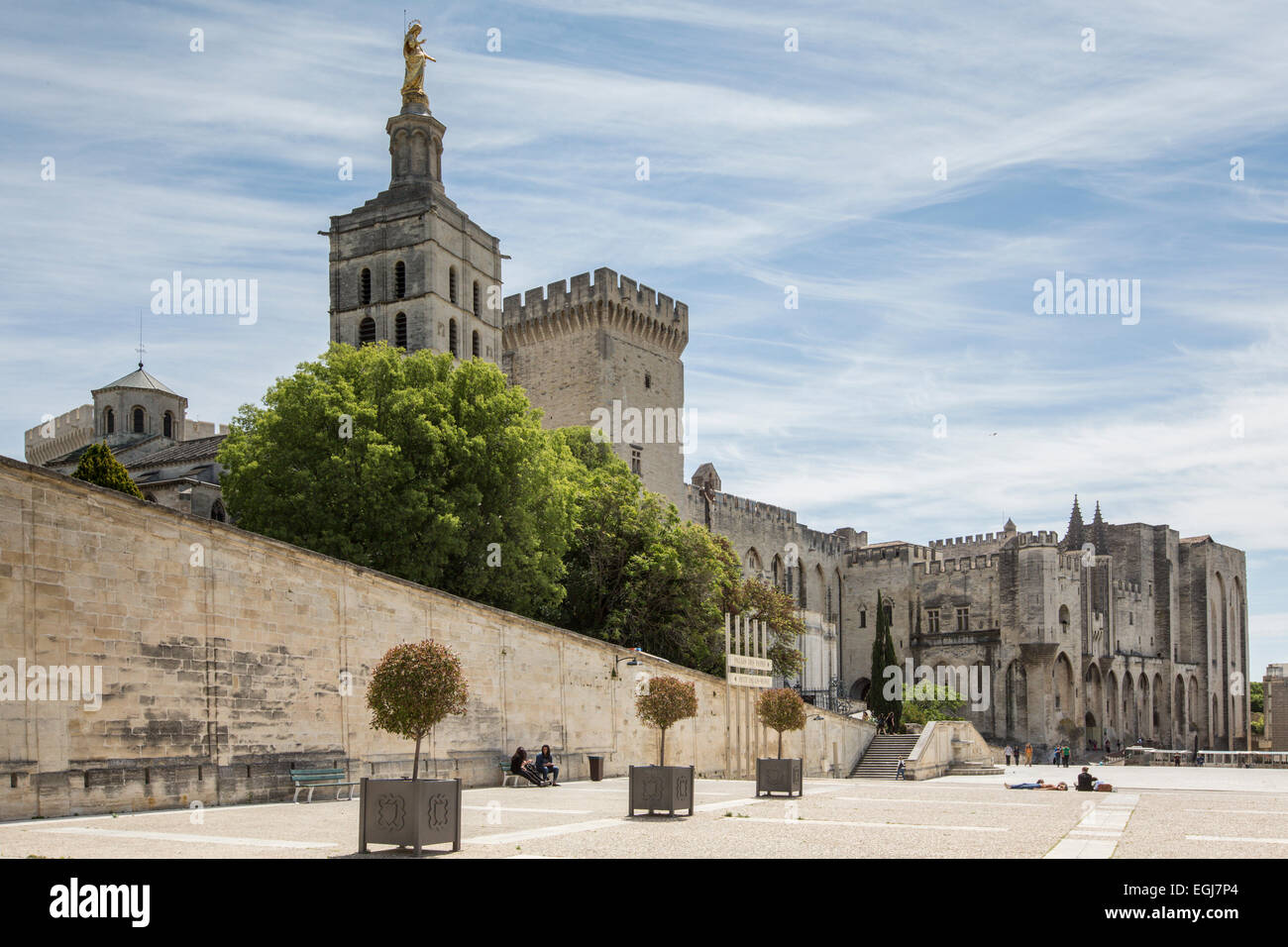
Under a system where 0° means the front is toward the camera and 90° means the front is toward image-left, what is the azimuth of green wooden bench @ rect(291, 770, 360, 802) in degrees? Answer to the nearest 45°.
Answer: approximately 315°

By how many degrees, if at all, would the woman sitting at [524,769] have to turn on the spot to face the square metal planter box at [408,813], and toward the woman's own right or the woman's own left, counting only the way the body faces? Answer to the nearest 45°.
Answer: approximately 45° to the woman's own right

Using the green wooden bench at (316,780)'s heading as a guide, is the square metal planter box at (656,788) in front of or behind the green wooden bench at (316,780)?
in front

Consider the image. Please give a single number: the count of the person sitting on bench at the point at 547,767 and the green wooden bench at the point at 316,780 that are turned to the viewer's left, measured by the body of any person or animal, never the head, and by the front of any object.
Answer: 0

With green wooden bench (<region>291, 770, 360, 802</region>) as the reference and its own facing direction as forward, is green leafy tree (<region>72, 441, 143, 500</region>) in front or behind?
behind

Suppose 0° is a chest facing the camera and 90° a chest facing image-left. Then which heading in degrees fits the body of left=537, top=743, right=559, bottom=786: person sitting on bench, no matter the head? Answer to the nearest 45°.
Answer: approximately 315°

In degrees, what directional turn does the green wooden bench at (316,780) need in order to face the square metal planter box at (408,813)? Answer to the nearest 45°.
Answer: approximately 45° to its right

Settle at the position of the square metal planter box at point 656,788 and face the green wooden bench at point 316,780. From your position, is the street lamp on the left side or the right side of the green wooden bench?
right
